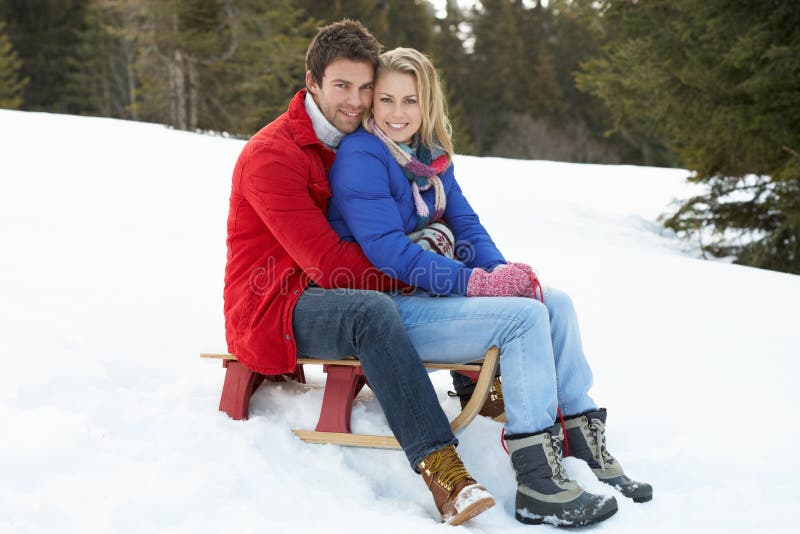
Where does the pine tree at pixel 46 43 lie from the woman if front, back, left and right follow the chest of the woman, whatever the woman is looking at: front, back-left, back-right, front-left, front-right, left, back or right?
back

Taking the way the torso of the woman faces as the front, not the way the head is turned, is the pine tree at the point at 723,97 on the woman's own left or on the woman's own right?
on the woman's own left

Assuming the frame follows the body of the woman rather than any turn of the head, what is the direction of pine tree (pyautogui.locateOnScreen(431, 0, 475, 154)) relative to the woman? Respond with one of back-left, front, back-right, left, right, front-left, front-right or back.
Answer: back-left

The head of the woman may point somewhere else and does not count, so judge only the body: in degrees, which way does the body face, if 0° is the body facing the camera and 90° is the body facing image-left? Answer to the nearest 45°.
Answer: approximately 315°

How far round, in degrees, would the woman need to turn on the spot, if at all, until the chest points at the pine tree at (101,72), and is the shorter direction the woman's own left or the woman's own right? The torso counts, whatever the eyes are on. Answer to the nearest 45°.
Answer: approximately 180°
